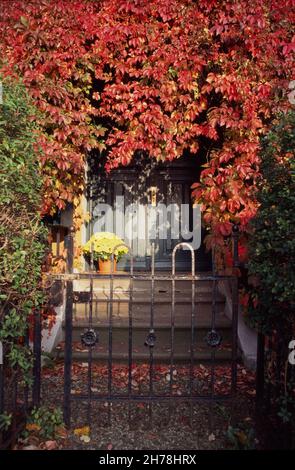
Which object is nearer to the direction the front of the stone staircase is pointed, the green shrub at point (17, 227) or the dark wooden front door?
the green shrub

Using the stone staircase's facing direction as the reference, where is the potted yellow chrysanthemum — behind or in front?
behind

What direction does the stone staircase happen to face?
toward the camera

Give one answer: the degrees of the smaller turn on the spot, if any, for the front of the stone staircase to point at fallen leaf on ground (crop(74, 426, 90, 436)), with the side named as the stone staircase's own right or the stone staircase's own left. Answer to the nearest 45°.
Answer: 0° — it already faces it

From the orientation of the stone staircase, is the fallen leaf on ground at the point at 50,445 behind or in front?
in front

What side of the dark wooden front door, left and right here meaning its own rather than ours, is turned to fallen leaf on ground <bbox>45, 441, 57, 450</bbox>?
front

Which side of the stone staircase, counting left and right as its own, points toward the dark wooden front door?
back

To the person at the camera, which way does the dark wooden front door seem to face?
facing the viewer

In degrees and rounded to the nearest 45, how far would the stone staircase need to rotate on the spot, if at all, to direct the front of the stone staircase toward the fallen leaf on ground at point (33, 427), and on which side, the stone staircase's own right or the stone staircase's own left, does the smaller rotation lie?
approximately 45° to the stone staircase's own right

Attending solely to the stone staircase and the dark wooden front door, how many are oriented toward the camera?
2

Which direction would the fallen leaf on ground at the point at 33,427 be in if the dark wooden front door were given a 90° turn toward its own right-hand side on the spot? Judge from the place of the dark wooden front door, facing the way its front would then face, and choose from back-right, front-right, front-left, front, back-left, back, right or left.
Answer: left

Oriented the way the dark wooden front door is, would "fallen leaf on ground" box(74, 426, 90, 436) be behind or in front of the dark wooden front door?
in front
